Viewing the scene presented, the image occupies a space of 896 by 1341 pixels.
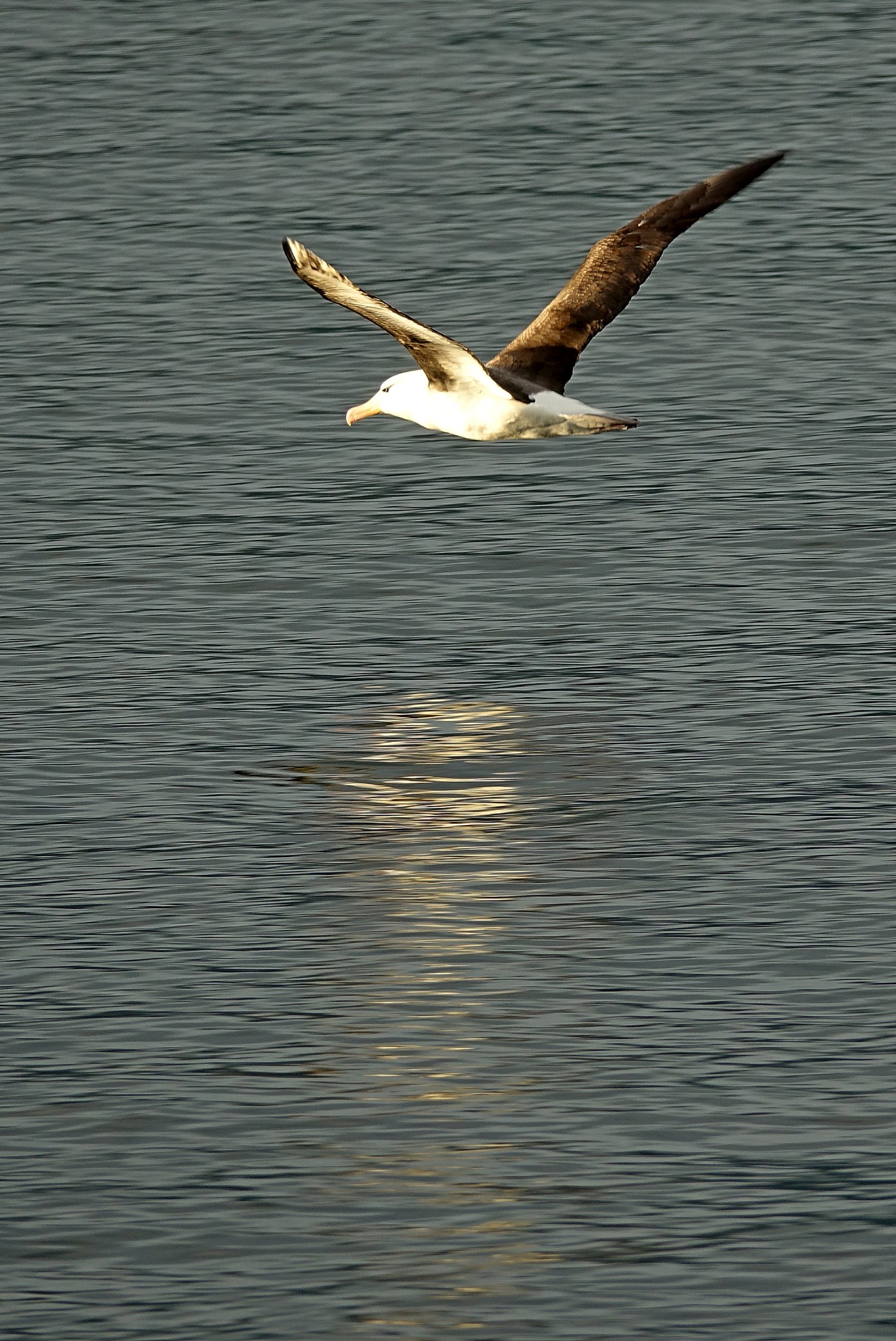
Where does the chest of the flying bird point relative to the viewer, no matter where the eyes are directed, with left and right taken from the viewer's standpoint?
facing away from the viewer and to the left of the viewer
